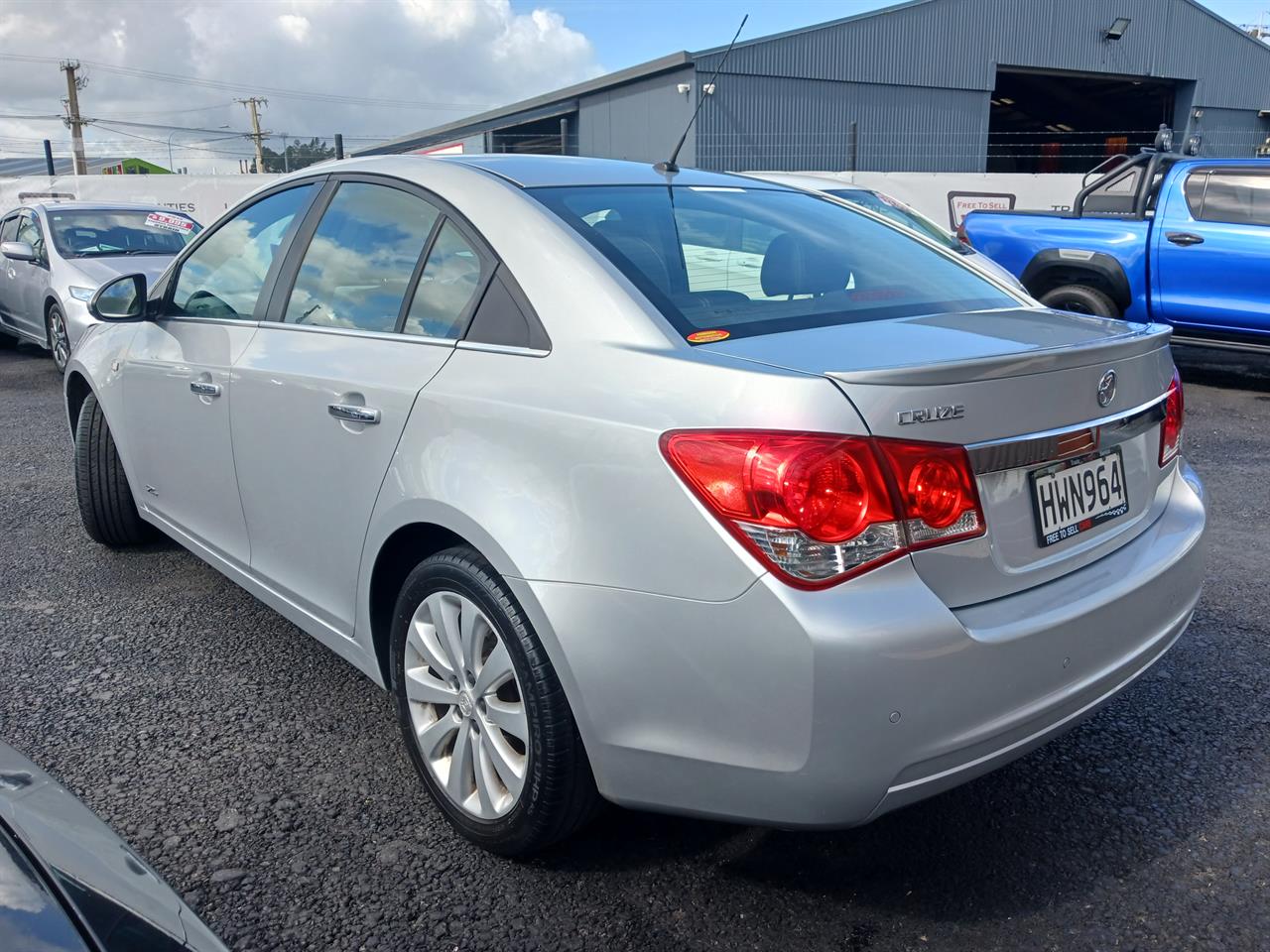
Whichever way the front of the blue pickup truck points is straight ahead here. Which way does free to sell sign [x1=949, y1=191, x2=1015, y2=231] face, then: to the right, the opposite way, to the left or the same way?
to the right

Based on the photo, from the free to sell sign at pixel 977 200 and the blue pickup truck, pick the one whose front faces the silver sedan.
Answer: the free to sell sign

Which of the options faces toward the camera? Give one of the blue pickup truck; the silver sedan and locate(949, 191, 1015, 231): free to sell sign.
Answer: the free to sell sign

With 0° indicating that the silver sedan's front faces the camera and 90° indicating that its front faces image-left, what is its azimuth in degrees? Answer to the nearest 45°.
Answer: approximately 135°

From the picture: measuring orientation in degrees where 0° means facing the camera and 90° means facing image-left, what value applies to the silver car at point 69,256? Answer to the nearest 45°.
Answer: approximately 315°

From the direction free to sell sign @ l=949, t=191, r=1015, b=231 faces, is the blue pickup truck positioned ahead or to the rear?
ahead

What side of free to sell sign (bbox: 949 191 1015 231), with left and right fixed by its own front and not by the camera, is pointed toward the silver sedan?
front

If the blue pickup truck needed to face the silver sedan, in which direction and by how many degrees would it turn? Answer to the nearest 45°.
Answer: approximately 90° to its right

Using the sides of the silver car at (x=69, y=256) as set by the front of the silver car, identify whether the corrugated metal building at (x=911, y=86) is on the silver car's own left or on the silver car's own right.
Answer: on the silver car's own left

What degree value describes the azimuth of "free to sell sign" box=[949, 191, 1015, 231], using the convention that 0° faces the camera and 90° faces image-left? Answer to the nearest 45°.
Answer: approximately 0°

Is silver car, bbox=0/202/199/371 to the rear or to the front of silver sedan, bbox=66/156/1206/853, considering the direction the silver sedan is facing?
to the front

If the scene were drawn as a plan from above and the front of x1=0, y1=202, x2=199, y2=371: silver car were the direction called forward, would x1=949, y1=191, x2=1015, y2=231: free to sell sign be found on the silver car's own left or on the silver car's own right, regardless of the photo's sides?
on the silver car's own left

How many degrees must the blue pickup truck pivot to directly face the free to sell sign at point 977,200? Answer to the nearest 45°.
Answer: approximately 90° to its left

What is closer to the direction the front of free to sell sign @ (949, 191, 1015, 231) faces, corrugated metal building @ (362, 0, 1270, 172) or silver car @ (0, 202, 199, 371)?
the silver car

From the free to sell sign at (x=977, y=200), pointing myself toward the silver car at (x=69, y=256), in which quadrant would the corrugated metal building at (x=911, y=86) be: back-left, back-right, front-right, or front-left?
back-right

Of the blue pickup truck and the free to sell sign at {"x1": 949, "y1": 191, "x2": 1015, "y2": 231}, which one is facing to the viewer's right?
the blue pickup truck

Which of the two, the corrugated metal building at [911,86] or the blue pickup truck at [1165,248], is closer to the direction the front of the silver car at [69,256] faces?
the blue pickup truck

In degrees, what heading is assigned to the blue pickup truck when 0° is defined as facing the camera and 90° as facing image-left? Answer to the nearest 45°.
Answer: approximately 270°

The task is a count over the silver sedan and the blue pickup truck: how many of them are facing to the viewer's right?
1
